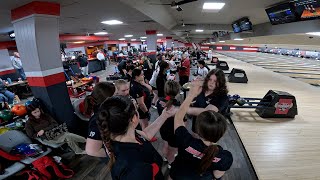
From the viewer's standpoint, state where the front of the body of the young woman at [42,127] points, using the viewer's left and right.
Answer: facing the viewer and to the right of the viewer

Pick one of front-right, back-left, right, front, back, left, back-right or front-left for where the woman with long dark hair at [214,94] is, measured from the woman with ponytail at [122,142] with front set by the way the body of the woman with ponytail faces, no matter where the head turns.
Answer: front

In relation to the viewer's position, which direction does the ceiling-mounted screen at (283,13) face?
facing the viewer and to the left of the viewer

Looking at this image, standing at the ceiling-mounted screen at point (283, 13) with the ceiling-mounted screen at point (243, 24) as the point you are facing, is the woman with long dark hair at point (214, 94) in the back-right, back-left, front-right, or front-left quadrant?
back-left

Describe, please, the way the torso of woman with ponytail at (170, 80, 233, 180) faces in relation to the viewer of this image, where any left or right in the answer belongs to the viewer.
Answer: facing away from the viewer

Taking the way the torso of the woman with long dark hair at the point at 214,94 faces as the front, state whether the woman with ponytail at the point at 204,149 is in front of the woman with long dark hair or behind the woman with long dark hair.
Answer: in front

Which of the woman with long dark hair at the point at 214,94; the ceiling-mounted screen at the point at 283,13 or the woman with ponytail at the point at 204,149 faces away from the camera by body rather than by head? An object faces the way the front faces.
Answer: the woman with ponytail

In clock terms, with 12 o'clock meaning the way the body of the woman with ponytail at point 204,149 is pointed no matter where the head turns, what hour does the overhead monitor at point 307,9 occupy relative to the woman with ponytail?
The overhead monitor is roughly at 1 o'clock from the woman with ponytail.

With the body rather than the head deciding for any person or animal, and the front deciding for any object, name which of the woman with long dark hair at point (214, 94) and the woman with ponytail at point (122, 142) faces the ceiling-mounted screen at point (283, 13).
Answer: the woman with ponytail

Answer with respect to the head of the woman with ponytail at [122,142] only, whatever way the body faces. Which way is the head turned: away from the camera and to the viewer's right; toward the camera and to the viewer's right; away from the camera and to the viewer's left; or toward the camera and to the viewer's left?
away from the camera and to the viewer's right

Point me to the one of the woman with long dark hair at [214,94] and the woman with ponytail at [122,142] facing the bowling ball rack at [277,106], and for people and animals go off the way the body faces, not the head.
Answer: the woman with ponytail

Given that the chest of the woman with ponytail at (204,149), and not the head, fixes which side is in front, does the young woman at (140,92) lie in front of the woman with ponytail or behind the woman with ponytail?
in front

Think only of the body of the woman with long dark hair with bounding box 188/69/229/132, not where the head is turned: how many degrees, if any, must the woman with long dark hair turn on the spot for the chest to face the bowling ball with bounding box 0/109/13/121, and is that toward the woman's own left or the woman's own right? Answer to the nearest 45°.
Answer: approximately 45° to the woman's own right

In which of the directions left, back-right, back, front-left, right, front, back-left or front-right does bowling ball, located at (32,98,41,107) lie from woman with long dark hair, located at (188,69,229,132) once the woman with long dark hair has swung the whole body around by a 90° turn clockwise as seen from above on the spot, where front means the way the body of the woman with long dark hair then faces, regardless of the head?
front-left

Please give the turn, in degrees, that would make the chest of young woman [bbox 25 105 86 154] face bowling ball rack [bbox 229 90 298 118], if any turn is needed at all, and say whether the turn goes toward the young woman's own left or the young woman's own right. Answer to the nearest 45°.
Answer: approximately 45° to the young woman's own left

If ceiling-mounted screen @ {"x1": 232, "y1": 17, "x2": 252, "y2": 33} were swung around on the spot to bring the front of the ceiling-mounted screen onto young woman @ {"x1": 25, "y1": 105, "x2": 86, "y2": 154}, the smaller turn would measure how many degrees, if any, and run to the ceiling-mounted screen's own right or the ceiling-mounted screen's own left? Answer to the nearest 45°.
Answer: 0° — it already faces them

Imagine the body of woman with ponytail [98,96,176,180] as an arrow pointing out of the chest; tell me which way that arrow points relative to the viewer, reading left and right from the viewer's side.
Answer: facing away from the viewer and to the right of the viewer
